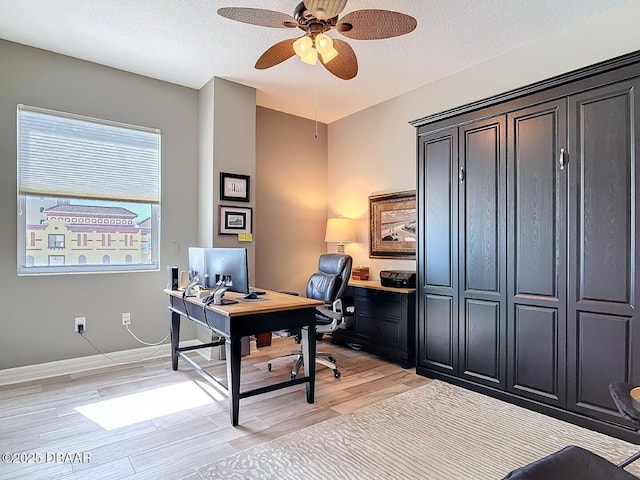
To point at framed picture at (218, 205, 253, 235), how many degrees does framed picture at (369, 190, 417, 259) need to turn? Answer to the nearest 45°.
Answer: approximately 45° to its right

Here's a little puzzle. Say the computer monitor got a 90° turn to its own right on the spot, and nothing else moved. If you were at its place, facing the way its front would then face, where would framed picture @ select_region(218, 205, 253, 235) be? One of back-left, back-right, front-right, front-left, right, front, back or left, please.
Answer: back-left

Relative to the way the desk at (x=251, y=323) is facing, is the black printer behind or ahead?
ahead

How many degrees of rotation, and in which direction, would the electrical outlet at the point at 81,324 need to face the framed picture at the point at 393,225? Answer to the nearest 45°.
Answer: approximately 90° to its left

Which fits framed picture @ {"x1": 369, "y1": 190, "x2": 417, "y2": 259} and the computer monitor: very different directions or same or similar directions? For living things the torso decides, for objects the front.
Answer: very different directions

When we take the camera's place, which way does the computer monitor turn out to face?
facing away from the viewer and to the right of the viewer

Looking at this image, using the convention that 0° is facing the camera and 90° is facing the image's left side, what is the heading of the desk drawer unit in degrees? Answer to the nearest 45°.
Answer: approximately 45°

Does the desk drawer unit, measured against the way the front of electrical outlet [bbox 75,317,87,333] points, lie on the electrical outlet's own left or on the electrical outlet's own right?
on the electrical outlet's own left

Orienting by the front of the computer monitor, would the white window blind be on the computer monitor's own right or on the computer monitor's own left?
on the computer monitor's own left

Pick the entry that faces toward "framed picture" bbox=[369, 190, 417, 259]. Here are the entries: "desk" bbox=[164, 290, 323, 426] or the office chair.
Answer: the desk

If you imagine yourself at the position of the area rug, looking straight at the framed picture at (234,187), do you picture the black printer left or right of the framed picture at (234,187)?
right

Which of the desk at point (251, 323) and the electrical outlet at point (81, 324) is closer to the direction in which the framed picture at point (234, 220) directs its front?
the desk

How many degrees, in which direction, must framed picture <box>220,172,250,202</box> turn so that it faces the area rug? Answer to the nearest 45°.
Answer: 0° — it already faces it

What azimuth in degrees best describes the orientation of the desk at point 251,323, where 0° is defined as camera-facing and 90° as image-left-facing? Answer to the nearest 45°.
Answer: approximately 225°
